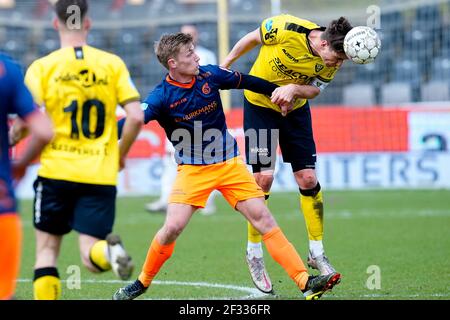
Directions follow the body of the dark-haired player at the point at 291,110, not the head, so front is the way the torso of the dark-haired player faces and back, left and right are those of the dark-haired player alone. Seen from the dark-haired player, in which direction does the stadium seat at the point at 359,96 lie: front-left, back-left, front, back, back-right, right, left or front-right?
back-left

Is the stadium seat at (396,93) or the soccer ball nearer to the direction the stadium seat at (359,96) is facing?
the soccer ball

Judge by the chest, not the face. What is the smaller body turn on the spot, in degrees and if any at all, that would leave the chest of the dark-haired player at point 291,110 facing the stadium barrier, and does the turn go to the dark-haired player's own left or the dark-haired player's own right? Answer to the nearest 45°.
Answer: approximately 135° to the dark-haired player's own left

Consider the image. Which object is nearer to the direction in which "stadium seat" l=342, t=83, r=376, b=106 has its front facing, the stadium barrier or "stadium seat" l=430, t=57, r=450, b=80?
the stadium barrier

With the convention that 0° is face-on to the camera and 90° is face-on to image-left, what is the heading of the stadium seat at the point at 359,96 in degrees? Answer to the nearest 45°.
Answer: approximately 0°

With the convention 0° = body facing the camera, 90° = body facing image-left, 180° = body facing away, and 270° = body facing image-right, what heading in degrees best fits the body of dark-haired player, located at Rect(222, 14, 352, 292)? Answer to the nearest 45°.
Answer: approximately 315°

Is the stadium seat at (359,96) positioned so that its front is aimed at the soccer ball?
yes

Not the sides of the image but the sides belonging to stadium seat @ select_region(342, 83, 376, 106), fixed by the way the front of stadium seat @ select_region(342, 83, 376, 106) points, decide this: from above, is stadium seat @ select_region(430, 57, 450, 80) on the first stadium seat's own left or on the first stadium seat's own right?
on the first stadium seat's own left

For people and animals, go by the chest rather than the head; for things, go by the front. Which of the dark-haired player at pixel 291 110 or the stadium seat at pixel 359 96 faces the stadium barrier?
the stadium seat

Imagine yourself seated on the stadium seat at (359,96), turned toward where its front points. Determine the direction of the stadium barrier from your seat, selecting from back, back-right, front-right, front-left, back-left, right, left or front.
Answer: front

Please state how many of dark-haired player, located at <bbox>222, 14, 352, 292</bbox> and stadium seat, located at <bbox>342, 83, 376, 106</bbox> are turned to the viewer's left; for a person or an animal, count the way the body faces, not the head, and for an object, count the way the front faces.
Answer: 0

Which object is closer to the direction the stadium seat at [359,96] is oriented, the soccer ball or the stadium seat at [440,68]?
the soccer ball
